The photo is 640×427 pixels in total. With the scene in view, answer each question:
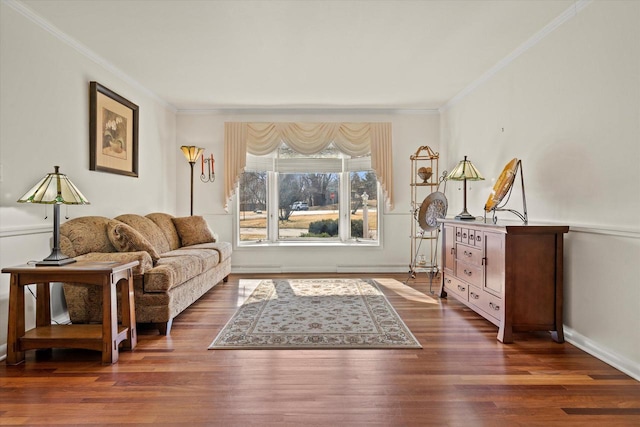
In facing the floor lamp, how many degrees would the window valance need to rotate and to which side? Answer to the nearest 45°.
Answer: approximately 90° to its right

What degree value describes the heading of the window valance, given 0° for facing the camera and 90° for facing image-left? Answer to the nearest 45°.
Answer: approximately 0°

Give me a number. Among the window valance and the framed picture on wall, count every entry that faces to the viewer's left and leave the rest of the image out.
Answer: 0

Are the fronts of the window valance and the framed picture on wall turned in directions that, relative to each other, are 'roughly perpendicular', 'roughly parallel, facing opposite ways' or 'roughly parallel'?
roughly perpendicular

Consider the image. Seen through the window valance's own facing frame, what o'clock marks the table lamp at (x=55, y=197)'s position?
The table lamp is roughly at 1 o'clock from the window valance.

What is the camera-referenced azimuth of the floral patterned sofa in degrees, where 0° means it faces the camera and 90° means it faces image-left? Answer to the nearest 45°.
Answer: approximately 315°

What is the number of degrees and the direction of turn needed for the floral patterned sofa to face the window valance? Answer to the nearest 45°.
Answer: approximately 90° to its left

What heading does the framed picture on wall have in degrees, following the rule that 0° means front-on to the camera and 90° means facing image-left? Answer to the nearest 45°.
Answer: approximately 315°

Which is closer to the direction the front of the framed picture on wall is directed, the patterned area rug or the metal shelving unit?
the patterned area rug

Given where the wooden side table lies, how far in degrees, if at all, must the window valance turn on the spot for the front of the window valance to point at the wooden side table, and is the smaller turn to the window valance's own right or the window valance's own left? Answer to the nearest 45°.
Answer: approximately 45° to the window valance's own right

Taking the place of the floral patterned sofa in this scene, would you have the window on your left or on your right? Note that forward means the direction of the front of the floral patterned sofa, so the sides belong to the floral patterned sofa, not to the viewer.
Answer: on your left
